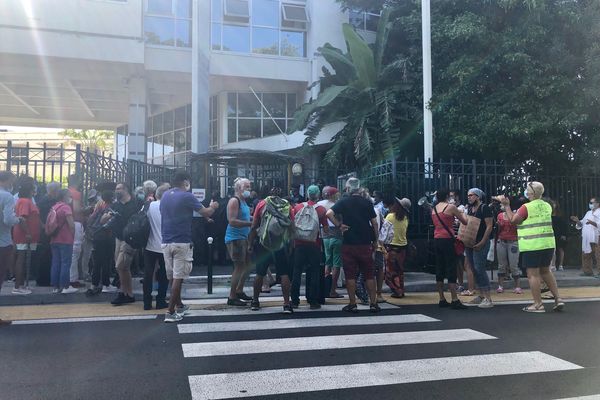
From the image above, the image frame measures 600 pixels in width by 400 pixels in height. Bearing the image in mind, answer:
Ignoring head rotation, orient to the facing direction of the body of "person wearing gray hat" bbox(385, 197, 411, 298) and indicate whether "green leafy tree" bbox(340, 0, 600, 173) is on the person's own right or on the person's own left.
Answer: on the person's own right

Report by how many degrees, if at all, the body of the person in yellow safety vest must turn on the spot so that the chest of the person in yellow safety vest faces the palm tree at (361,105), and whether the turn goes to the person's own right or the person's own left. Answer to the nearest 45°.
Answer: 0° — they already face it

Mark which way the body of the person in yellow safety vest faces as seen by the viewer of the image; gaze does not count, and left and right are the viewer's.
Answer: facing away from the viewer and to the left of the viewer

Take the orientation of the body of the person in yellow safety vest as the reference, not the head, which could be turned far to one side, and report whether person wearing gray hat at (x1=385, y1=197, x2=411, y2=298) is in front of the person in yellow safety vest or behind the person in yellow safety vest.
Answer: in front
